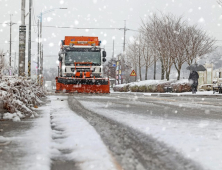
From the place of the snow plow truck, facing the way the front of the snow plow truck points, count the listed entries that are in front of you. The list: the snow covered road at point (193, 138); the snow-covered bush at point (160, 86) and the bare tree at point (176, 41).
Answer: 1

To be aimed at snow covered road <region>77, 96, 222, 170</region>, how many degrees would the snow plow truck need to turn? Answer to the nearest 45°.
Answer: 0° — it already faces it

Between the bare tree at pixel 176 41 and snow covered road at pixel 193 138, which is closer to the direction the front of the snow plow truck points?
the snow covered road

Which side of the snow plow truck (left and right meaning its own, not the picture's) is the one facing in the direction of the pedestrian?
left

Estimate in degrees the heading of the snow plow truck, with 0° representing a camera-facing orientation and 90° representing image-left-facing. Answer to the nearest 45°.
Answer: approximately 0°

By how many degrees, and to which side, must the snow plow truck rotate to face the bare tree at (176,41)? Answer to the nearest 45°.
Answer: approximately 135° to its left

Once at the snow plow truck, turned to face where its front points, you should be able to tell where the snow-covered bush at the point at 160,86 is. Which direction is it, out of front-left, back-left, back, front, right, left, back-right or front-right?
back-left

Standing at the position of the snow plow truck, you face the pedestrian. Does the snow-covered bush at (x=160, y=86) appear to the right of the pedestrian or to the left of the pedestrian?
left
